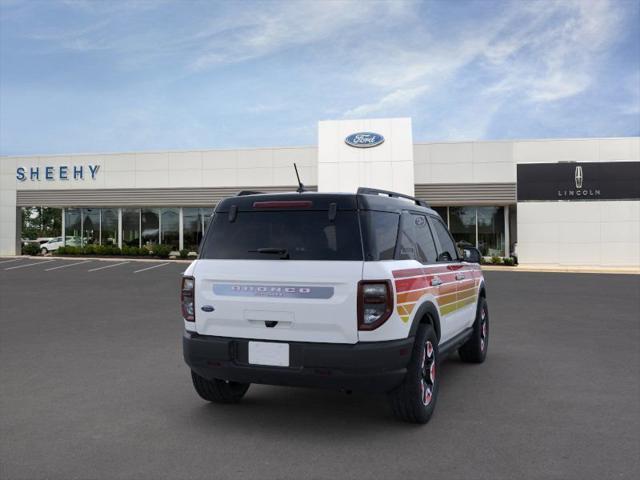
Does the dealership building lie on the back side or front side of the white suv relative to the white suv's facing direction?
on the front side

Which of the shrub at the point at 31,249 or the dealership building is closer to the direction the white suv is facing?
the dealership building

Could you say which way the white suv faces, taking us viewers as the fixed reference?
facing away from the viewer and to the right of the viewer

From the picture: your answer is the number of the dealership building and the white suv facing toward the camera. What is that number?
1

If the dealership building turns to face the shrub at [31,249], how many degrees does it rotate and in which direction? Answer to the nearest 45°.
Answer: approximately 90° to its right

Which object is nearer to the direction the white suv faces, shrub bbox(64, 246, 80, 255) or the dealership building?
the dealership building

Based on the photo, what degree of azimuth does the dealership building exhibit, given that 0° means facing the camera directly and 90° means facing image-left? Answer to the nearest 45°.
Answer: approximately 0°

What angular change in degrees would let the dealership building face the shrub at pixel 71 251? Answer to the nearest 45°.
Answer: approximately 90° to its right

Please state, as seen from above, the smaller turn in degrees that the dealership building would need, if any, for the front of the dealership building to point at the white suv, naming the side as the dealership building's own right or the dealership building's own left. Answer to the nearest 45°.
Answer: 0° — it already faces it
